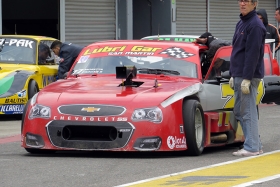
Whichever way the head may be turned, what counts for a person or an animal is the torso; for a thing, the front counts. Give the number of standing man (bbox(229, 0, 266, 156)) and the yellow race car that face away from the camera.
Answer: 0

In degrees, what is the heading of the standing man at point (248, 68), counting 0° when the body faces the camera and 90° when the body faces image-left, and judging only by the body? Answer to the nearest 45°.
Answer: approximately 45°

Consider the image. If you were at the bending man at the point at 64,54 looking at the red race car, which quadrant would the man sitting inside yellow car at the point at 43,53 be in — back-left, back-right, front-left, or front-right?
back-right

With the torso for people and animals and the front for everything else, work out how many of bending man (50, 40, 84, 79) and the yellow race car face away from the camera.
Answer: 0

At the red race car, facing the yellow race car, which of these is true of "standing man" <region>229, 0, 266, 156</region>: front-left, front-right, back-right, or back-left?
back-right

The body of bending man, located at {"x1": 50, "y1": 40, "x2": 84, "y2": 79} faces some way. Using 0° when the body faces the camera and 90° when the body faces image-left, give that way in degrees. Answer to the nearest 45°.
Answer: approximately 90°

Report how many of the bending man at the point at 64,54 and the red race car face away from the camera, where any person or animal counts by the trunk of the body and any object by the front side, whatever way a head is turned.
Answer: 0

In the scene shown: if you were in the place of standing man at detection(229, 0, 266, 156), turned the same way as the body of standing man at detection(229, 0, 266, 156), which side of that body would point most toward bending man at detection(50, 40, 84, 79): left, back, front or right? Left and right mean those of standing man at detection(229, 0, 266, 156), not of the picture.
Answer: right

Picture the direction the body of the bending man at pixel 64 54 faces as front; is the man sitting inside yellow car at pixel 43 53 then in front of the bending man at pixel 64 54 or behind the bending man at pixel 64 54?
in front

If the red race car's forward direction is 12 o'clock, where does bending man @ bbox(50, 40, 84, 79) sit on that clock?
The bending man is roughly at 4 o'clock from the red race car.

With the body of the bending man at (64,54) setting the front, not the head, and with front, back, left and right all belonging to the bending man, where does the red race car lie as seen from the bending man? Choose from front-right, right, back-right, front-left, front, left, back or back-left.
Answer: left
